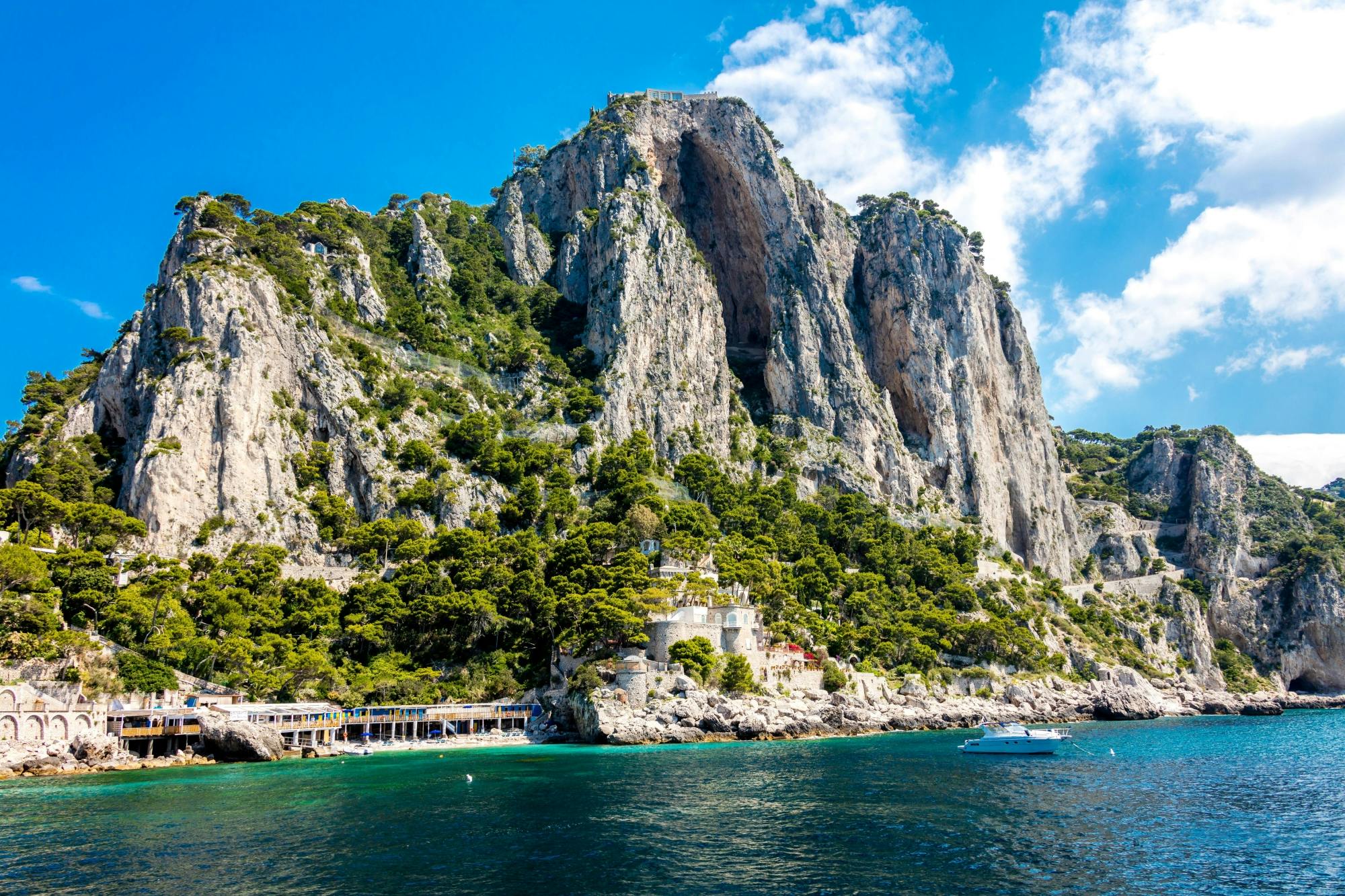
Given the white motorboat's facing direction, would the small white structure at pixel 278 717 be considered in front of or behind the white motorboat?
behind

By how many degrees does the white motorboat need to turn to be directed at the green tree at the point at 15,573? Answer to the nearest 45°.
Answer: approximately 180°

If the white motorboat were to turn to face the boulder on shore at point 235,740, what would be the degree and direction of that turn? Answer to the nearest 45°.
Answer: approximately 180°

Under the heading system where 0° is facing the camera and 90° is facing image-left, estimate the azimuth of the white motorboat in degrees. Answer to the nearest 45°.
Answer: approximately 270°
